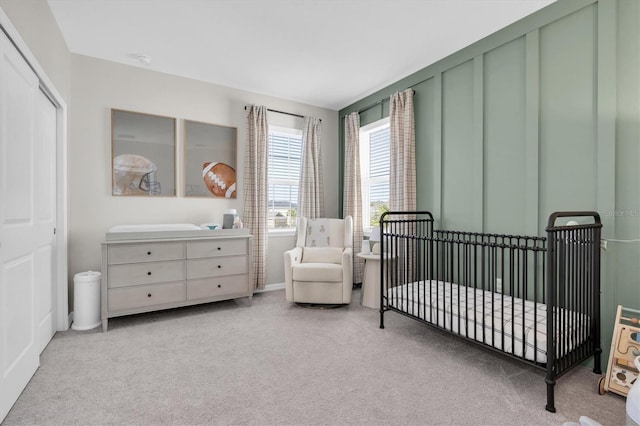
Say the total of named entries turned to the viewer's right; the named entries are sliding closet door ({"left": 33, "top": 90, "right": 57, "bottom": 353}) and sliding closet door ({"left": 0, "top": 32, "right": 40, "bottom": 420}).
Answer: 2

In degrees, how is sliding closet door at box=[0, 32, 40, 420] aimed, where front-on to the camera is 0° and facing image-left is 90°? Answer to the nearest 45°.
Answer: approximately 270°

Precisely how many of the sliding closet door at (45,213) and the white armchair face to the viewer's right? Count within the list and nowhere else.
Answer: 1

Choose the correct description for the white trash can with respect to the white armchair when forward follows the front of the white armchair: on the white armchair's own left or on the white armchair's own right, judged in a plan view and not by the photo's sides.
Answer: on the white armchair's own right

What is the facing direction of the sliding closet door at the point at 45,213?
to the viewer's right
